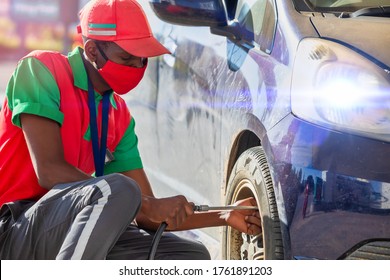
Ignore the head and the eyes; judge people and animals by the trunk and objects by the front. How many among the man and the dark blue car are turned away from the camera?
0

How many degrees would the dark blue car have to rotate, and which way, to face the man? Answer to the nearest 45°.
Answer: approximately 135° to its right

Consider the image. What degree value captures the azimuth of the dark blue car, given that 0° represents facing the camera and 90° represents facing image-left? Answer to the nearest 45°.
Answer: approximately 315°

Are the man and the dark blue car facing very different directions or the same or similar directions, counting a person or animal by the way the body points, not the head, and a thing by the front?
same or similar directions
